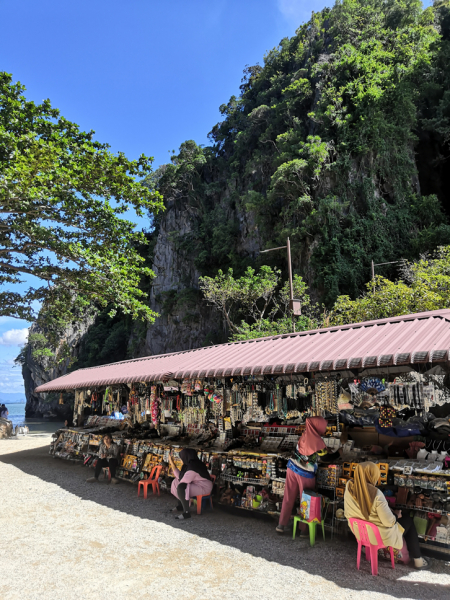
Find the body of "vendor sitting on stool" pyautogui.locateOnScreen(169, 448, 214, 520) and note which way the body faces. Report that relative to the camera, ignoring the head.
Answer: to the viewer's left

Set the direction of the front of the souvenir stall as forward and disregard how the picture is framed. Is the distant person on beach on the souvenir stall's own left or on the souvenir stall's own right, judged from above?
on the souvenir stall's own right

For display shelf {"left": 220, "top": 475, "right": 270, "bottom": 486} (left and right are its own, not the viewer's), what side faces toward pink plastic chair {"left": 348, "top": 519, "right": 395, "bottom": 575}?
left

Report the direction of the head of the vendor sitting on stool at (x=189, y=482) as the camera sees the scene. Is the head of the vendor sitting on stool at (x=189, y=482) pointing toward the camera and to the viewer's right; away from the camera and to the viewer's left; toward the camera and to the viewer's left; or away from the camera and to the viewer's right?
away from the camera and to the viewer's left

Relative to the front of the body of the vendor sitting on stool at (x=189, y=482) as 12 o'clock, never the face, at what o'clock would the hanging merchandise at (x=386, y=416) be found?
The hanging merchandise is roughly at 6 o'clock from the vendor sitting on stool.

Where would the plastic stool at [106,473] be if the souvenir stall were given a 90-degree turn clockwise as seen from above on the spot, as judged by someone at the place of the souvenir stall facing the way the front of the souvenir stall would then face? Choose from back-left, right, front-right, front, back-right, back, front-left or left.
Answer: front

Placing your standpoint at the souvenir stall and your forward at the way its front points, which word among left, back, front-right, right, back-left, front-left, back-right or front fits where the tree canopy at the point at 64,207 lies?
right

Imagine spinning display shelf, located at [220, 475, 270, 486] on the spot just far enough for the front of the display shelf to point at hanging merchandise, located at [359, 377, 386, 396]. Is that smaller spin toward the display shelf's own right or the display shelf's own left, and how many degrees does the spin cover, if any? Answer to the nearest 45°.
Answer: approximately 135° to the display shelf's own left
